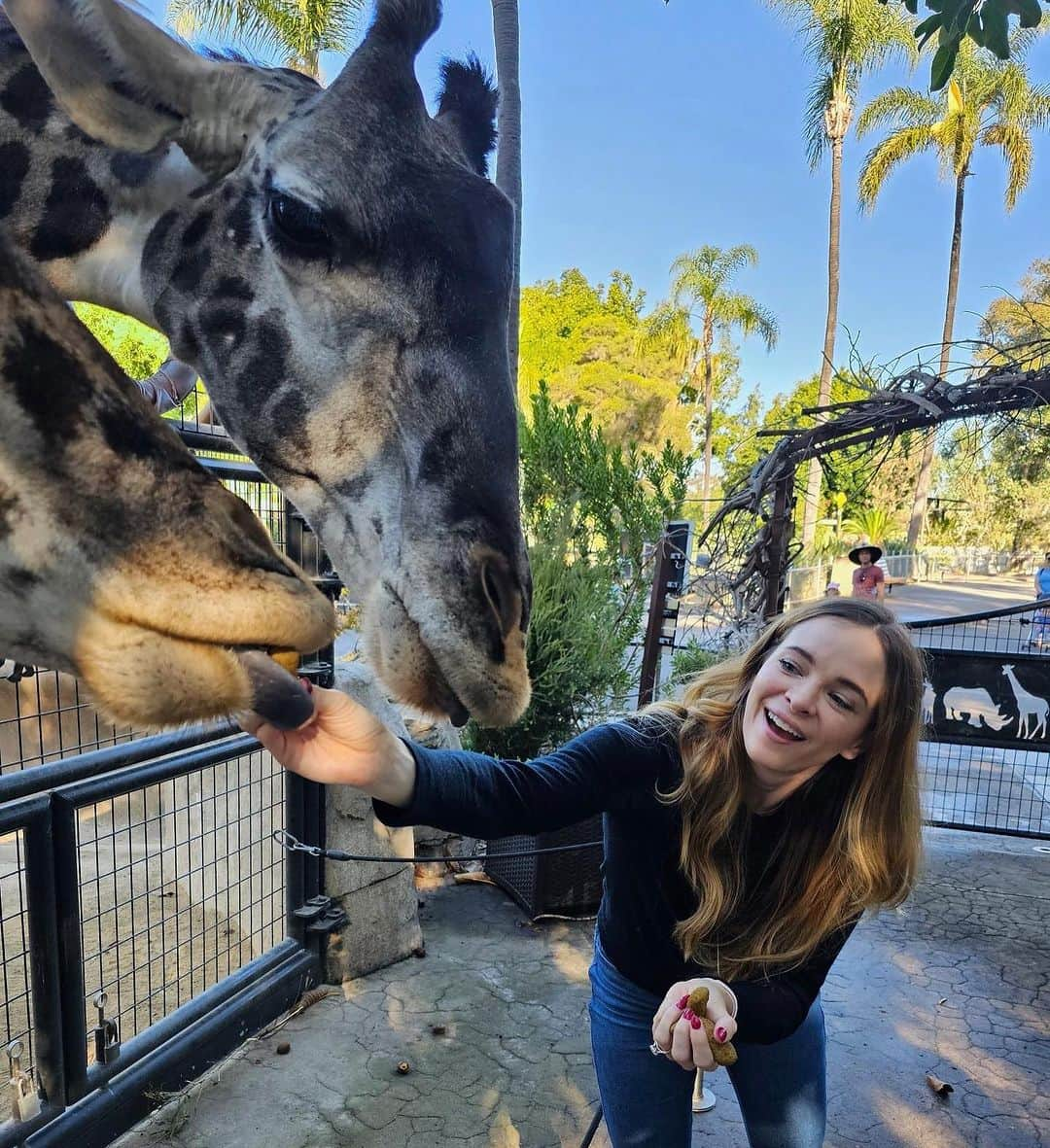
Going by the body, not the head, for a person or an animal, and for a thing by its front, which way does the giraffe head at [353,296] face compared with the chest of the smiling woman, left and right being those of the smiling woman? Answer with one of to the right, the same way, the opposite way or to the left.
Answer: to the left

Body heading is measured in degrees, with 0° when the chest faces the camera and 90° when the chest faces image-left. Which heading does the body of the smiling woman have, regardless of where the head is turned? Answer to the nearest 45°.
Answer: approximately 0°

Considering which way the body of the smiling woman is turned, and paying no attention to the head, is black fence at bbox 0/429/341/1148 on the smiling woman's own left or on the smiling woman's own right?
on the smiling woman's own right

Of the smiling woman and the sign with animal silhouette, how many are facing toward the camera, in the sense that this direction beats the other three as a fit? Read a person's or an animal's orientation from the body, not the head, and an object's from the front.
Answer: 2

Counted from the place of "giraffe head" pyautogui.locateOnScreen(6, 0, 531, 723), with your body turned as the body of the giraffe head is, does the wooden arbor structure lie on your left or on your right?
on your left

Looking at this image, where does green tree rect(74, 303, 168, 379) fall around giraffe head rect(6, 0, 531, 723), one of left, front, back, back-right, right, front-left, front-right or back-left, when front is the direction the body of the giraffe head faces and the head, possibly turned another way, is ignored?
back-left

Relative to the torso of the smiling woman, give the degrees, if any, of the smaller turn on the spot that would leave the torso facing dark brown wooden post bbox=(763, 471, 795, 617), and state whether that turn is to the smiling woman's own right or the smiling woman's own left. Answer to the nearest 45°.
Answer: approximately 180°

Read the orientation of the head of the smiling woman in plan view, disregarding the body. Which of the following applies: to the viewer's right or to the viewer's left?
to the viewer's left
